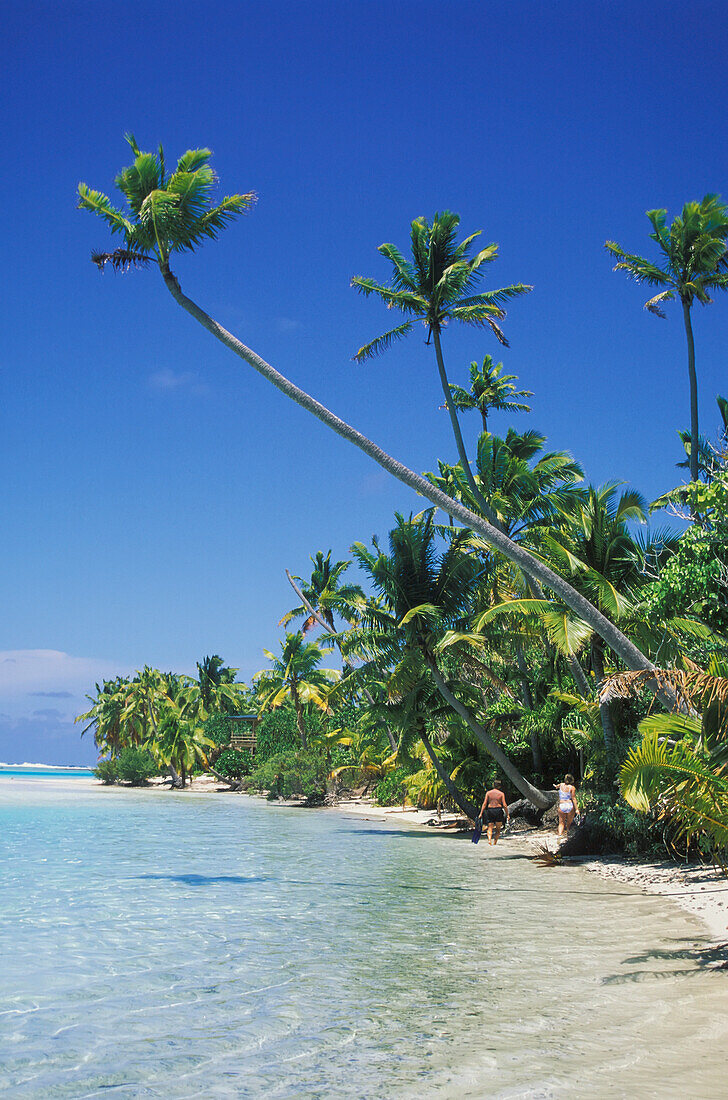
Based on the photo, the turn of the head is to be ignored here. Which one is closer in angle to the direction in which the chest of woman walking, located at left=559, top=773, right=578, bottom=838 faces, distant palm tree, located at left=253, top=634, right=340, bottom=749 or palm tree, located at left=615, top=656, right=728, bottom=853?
the distant palm tree

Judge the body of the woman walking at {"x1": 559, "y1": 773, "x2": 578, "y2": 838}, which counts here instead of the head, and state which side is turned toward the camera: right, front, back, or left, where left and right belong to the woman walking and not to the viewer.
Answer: back

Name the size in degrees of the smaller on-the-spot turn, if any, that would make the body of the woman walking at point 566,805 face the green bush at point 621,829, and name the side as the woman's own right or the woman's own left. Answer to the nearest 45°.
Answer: approximately 135° to the woman's own right

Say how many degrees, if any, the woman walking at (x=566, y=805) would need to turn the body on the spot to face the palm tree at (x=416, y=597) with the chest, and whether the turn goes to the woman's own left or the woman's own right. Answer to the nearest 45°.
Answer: approximately 45° to the woman's own left
